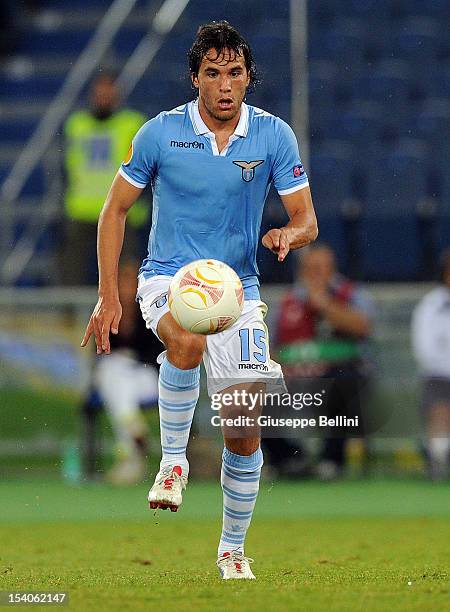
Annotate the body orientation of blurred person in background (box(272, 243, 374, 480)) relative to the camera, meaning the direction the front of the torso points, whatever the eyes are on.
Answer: toward the camera

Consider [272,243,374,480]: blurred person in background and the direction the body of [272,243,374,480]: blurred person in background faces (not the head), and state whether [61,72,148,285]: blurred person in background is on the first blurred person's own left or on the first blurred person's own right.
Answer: on the first blurred person's own right

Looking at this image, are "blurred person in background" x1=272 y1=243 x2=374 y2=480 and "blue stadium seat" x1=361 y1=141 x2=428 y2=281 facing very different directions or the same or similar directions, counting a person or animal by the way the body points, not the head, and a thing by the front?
same or similar directions

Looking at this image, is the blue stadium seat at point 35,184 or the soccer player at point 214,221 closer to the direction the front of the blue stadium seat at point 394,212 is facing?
the soccer player

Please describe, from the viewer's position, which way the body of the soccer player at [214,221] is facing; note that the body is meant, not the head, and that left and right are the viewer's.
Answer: facing the viewer

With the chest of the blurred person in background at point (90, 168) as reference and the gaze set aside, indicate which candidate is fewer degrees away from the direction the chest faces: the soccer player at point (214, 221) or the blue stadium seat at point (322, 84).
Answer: the soccer player

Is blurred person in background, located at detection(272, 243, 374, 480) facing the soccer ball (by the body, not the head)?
yes

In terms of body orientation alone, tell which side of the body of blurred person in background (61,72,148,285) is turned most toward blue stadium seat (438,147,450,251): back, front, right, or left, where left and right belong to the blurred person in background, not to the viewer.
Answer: left

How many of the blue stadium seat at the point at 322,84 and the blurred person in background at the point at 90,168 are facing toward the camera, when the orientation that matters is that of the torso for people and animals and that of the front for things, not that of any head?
2

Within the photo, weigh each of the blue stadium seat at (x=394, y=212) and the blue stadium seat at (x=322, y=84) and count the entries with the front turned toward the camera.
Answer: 2
